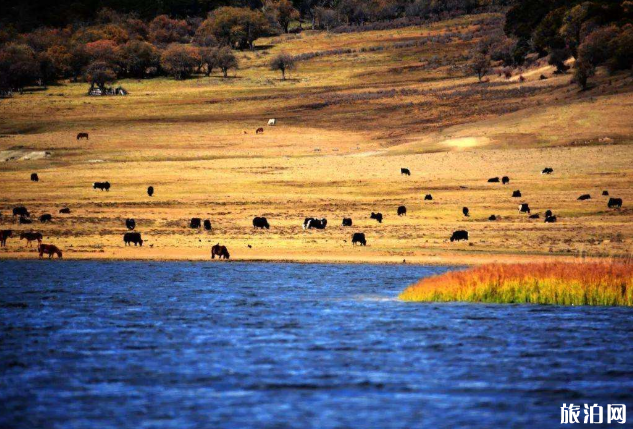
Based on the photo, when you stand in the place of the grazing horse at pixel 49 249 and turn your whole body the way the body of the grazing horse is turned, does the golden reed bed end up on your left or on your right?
on your right

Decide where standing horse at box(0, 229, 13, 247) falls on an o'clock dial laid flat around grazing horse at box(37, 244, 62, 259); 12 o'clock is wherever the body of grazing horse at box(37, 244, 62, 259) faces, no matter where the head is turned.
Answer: standing horse at box(0, 229, 13, 247) is roughly at 8 o'clock from grazing horse at box(37, 244, 62, 259).

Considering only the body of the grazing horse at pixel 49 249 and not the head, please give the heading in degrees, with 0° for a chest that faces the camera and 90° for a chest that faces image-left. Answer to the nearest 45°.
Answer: approximately 270°

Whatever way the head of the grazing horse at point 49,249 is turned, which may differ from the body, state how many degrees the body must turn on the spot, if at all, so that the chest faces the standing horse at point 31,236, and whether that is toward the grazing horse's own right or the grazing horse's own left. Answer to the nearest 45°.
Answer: approximately 90° to the grazing horse's own left
